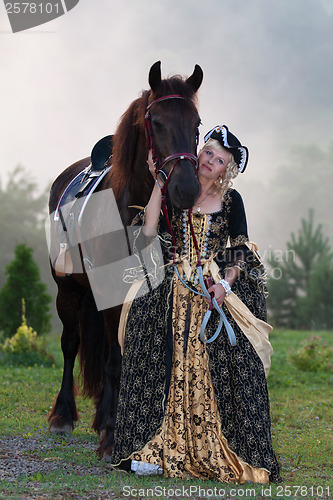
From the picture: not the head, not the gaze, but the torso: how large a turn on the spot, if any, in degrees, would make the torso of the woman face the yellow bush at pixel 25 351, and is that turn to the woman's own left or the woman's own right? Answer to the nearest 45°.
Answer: approximately 135° to the woman's own right

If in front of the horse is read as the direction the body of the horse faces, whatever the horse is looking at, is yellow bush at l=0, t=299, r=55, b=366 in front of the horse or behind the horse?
behind

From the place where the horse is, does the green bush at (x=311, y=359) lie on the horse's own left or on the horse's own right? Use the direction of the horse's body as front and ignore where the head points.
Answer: on the horse's own left

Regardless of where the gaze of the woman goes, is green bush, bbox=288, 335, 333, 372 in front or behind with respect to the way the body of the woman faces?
behind

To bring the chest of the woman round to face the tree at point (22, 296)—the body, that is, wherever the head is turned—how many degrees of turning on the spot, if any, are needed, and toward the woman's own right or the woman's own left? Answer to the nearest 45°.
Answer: approximately 135° to the woman's own right
